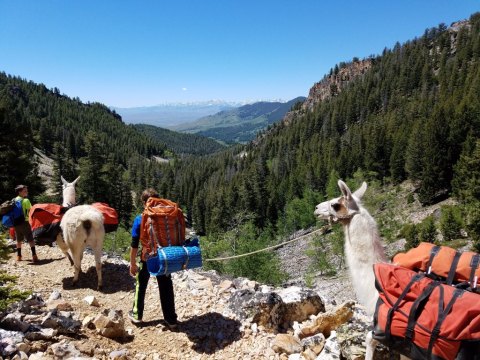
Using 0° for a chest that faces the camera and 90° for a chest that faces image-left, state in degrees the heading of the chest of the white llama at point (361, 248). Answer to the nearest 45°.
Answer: approximately 90°

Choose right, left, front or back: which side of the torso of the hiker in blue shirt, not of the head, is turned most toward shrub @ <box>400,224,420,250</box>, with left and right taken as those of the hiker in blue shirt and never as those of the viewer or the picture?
right

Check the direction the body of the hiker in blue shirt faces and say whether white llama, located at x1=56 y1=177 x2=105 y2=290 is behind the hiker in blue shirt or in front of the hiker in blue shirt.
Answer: in front

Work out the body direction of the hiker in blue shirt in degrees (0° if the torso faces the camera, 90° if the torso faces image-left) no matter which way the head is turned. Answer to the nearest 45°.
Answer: approximately 135°

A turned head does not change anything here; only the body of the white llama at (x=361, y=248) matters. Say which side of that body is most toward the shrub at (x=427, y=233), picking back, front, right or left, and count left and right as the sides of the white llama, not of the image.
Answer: right

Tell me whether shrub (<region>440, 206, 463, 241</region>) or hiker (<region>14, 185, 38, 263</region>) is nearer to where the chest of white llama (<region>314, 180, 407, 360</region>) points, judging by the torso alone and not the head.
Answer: the hiker

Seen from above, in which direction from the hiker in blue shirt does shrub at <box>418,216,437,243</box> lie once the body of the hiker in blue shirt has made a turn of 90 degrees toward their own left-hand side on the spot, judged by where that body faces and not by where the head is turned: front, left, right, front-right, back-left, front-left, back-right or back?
back

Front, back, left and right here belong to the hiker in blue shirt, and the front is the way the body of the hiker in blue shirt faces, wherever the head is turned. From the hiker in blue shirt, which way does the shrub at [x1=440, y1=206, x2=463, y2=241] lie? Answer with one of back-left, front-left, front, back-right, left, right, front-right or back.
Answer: right
